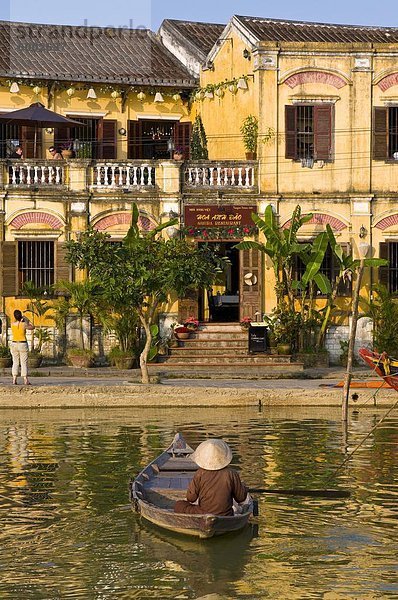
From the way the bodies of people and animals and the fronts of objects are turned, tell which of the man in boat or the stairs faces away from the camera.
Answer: the man in boat

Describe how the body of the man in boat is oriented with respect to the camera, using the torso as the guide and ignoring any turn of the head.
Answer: away from the camera

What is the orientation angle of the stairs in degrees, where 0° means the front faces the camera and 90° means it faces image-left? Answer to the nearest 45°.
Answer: approximately 0°

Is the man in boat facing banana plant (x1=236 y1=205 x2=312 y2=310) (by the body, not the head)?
yes

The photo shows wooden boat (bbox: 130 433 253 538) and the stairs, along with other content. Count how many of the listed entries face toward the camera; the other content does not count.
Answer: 1

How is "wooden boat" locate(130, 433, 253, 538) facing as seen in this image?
away from the camera
